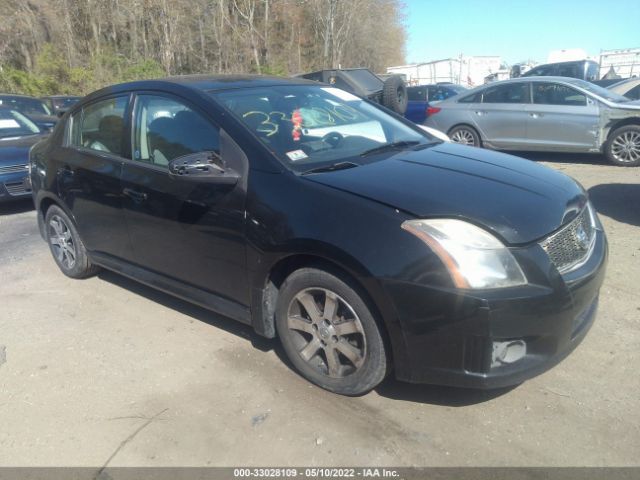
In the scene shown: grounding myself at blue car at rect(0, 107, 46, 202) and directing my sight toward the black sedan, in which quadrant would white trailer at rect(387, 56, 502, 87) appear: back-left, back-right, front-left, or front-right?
back-left

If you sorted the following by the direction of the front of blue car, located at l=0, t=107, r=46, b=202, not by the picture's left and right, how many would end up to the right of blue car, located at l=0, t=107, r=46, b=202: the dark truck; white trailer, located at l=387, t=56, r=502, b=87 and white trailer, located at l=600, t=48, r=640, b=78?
0

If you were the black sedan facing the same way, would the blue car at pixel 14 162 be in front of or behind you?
behind

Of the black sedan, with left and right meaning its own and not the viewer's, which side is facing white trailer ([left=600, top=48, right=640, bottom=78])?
left

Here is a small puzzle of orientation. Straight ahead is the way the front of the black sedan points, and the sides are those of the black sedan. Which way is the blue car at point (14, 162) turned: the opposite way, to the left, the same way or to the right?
the same way

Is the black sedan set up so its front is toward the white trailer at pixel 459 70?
no

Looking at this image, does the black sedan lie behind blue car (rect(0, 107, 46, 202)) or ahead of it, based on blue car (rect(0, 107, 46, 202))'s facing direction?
ahead

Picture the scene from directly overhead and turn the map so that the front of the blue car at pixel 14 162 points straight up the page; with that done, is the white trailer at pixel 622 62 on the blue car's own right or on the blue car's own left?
on the blue car's own left

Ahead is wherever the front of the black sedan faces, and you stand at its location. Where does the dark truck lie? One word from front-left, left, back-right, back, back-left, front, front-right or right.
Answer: back-left

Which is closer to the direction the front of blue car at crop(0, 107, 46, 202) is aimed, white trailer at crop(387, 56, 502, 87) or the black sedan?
the black sedan

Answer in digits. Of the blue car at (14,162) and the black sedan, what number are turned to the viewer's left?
0

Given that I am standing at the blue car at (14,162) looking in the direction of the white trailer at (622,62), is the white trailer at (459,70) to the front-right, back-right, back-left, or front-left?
front-left

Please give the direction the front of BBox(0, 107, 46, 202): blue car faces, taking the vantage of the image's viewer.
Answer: facing the viewer

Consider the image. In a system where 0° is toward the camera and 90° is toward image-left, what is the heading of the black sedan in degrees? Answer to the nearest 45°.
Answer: approximately 315°

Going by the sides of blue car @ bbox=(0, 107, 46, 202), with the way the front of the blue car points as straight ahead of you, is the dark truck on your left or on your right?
on your left

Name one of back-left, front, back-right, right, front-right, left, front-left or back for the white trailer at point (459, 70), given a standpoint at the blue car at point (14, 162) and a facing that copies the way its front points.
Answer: back-left
